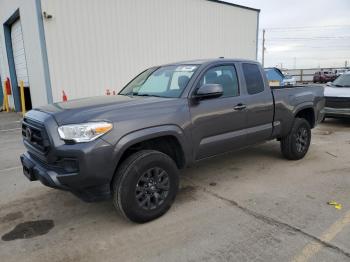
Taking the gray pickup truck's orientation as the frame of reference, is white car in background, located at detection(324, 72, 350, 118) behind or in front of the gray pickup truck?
behind

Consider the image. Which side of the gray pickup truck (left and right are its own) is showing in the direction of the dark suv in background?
back

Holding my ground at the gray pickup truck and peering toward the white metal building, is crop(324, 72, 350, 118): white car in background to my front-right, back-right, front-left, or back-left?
front-right

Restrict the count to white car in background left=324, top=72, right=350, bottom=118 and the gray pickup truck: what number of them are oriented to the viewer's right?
0

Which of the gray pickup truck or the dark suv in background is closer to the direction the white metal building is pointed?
the gray pickup truck

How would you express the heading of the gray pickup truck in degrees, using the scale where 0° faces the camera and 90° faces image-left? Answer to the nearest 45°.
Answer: approximately 45°

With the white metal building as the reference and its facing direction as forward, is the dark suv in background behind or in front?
behind

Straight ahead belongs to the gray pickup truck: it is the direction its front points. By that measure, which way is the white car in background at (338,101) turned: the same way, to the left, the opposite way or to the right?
the same way

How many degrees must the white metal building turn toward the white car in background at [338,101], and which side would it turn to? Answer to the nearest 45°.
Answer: approximately 90° to its left

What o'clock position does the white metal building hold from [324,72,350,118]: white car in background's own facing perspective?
The white metal building is roughly at 3 o'clock from the white car in background.

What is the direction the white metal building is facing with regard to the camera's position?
facing the viewer and to the left of the viewer

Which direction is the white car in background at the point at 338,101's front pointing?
toward the camera
